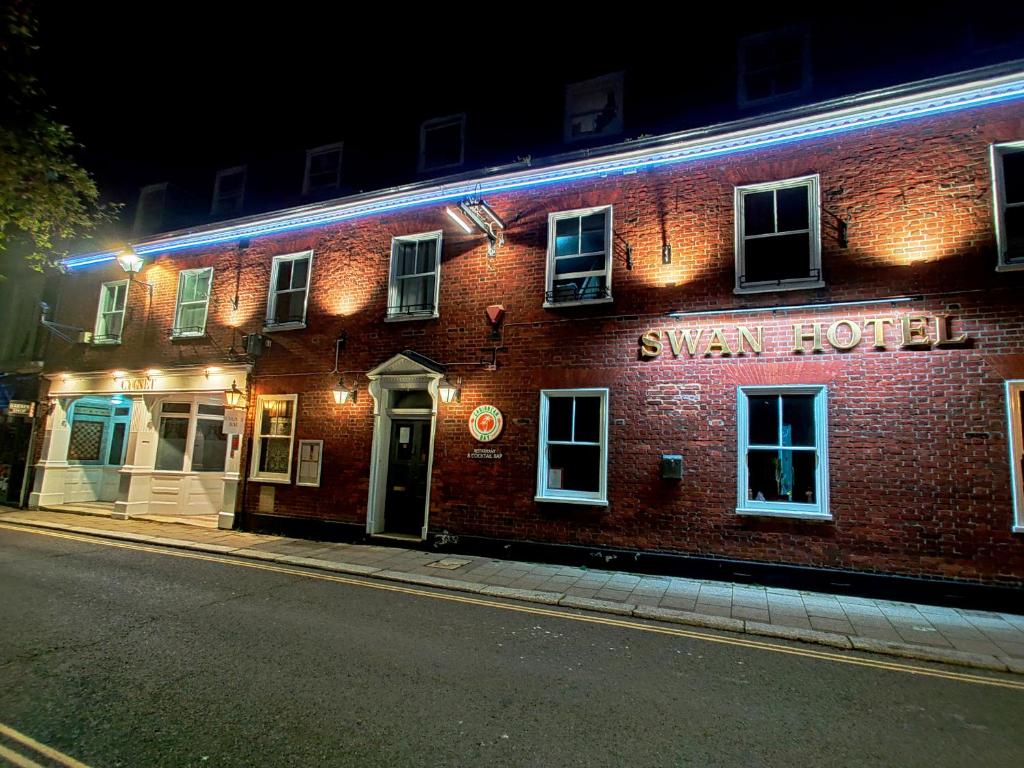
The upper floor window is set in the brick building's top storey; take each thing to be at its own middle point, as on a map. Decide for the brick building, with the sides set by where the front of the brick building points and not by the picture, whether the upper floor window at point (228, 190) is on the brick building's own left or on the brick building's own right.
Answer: on the brick building's own right

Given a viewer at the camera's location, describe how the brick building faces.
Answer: facing the viewer and to the left of the viewer
